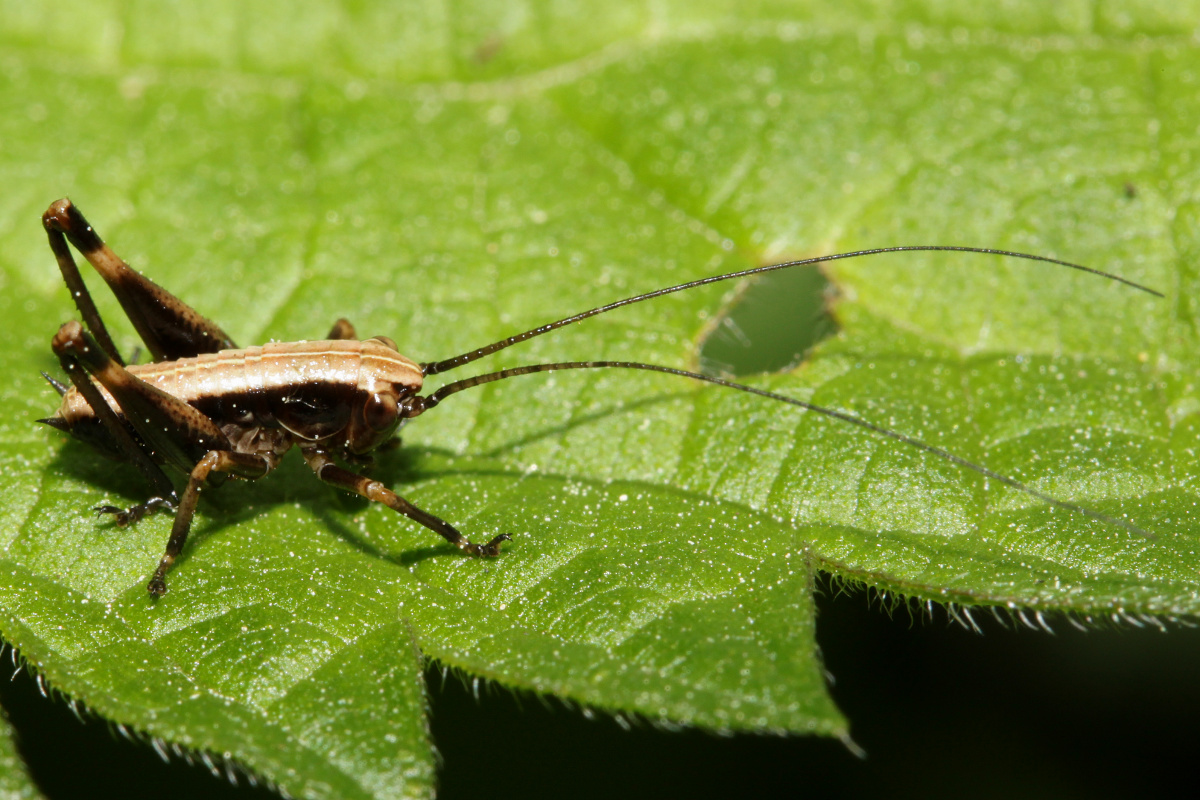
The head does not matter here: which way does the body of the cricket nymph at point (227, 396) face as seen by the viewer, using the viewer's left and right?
facing to the right of the viewer

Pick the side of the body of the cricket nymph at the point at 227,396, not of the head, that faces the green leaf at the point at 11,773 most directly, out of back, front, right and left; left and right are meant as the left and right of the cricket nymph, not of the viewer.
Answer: right
